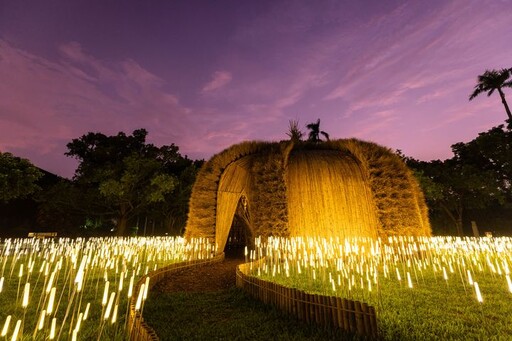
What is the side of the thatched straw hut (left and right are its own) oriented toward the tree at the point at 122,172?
right

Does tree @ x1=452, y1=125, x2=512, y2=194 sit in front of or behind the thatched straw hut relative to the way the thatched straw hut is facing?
behind

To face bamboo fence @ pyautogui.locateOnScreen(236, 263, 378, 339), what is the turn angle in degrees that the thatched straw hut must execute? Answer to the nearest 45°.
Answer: approximately 45° to its left

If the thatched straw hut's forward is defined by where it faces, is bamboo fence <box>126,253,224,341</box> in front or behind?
in front

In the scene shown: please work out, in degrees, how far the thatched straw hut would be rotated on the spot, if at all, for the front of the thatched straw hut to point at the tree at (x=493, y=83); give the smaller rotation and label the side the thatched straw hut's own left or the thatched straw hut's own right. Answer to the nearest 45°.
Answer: approximately 180°

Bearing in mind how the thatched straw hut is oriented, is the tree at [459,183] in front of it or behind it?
behind

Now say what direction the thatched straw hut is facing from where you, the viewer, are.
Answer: facing the viewer and to the left of the viewer
